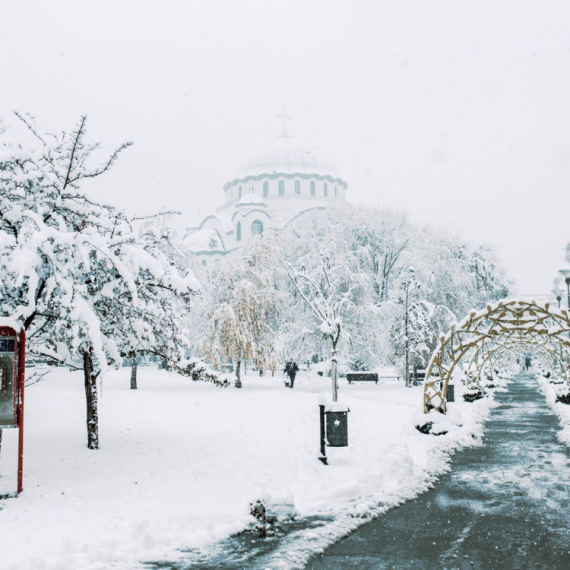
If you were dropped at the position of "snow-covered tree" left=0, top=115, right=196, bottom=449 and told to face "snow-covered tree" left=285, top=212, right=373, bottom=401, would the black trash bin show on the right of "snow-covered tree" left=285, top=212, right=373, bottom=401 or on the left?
right
